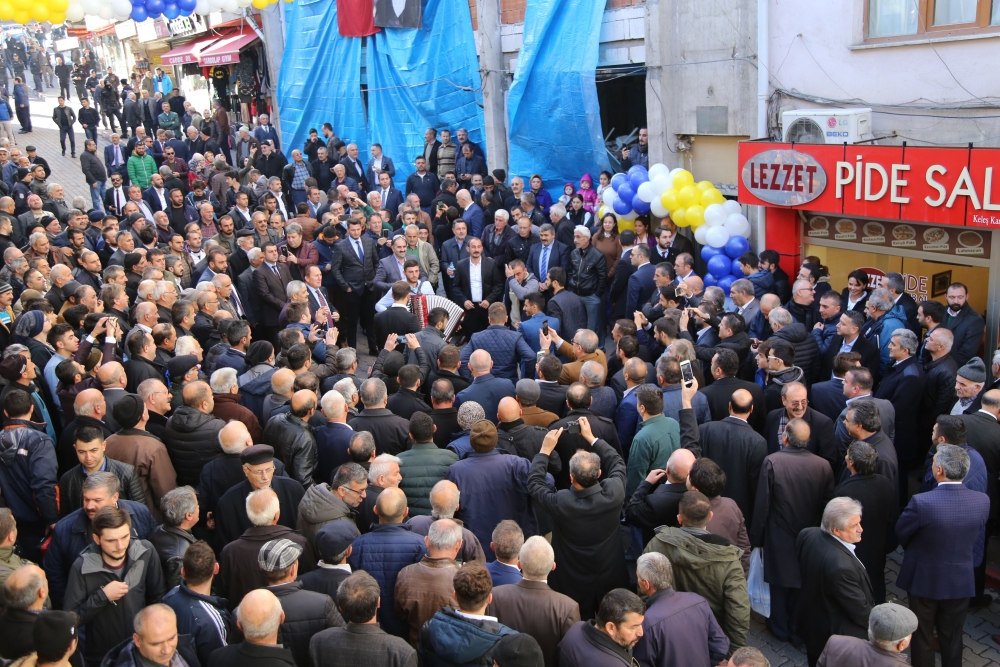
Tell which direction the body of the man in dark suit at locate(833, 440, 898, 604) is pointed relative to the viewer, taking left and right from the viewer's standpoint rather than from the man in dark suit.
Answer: facing away from the viewer and to the left of the viewer

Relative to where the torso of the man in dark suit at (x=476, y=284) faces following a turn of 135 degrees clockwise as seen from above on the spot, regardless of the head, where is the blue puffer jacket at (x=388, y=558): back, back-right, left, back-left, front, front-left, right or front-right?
back-left

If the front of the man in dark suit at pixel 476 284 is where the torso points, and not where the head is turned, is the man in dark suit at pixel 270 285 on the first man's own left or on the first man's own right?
on the first man's own right

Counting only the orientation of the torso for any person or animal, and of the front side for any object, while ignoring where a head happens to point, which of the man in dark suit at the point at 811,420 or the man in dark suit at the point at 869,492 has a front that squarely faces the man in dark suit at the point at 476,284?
the man in dark suit at the point at 869,492

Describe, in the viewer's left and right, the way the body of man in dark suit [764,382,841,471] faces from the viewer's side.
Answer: facing the viewer

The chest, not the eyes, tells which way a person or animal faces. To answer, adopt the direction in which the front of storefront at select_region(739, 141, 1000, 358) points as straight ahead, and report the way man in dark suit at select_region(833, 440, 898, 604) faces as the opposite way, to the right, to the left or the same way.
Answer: to the right

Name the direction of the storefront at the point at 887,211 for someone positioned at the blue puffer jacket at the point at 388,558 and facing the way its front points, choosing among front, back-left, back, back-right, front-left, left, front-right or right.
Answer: front-right

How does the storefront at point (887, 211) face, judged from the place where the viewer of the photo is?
facing the viewer and to the left of the viewer

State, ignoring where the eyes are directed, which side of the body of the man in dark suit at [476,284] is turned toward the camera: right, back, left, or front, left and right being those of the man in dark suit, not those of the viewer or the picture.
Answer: front

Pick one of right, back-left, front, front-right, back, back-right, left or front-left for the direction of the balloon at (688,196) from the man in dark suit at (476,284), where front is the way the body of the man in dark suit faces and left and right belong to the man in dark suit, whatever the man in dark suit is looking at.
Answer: left

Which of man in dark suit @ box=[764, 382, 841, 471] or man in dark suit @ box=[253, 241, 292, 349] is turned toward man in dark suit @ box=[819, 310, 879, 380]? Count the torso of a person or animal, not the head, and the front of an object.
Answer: man in dark suit @ box=[253, 241, 292, 349]

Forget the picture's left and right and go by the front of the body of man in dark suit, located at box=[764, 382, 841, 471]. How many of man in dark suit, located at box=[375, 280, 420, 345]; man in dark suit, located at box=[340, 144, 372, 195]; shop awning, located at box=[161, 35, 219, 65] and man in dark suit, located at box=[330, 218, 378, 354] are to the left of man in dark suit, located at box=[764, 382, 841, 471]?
0

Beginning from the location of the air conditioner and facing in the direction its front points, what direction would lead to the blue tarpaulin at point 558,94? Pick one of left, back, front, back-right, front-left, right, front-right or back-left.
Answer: right

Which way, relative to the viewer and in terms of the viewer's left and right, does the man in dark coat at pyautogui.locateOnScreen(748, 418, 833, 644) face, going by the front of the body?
facing away from the viewer and to the left of the viewer

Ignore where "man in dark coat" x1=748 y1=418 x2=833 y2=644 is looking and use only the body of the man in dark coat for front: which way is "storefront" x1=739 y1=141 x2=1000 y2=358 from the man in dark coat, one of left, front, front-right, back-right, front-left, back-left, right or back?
front-right

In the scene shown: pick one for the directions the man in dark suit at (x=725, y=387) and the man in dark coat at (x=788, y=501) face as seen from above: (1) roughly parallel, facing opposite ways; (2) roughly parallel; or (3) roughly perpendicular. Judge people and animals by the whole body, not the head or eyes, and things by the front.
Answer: roughly parallel
